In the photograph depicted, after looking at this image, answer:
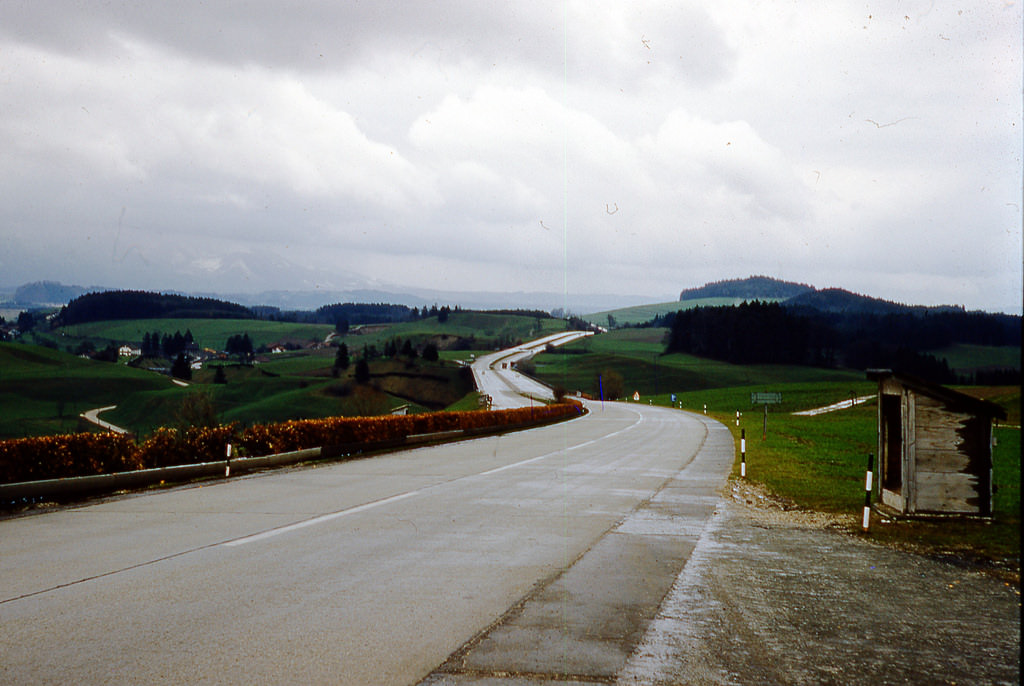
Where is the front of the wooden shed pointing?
to the viewer's left

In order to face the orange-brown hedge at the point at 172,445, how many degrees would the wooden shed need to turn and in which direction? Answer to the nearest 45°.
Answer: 0° — it already faces it

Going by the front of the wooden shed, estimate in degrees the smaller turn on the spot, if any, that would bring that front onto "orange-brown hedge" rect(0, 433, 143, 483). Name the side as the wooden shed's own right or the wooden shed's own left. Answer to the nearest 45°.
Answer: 0° — it already faces it

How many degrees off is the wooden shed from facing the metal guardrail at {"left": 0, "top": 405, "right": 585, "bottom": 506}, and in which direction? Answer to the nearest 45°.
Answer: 0° — it already faces it
